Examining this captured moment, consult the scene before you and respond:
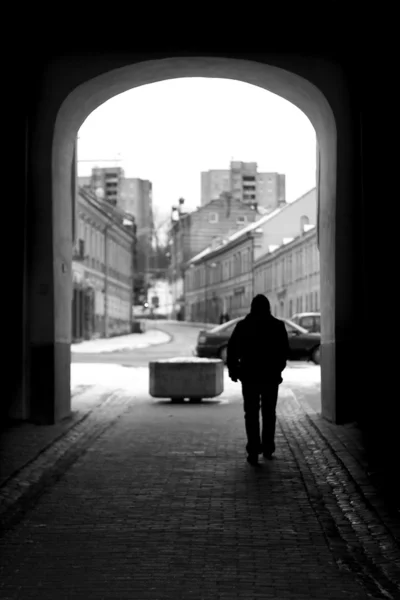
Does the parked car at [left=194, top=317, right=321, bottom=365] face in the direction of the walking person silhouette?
no
